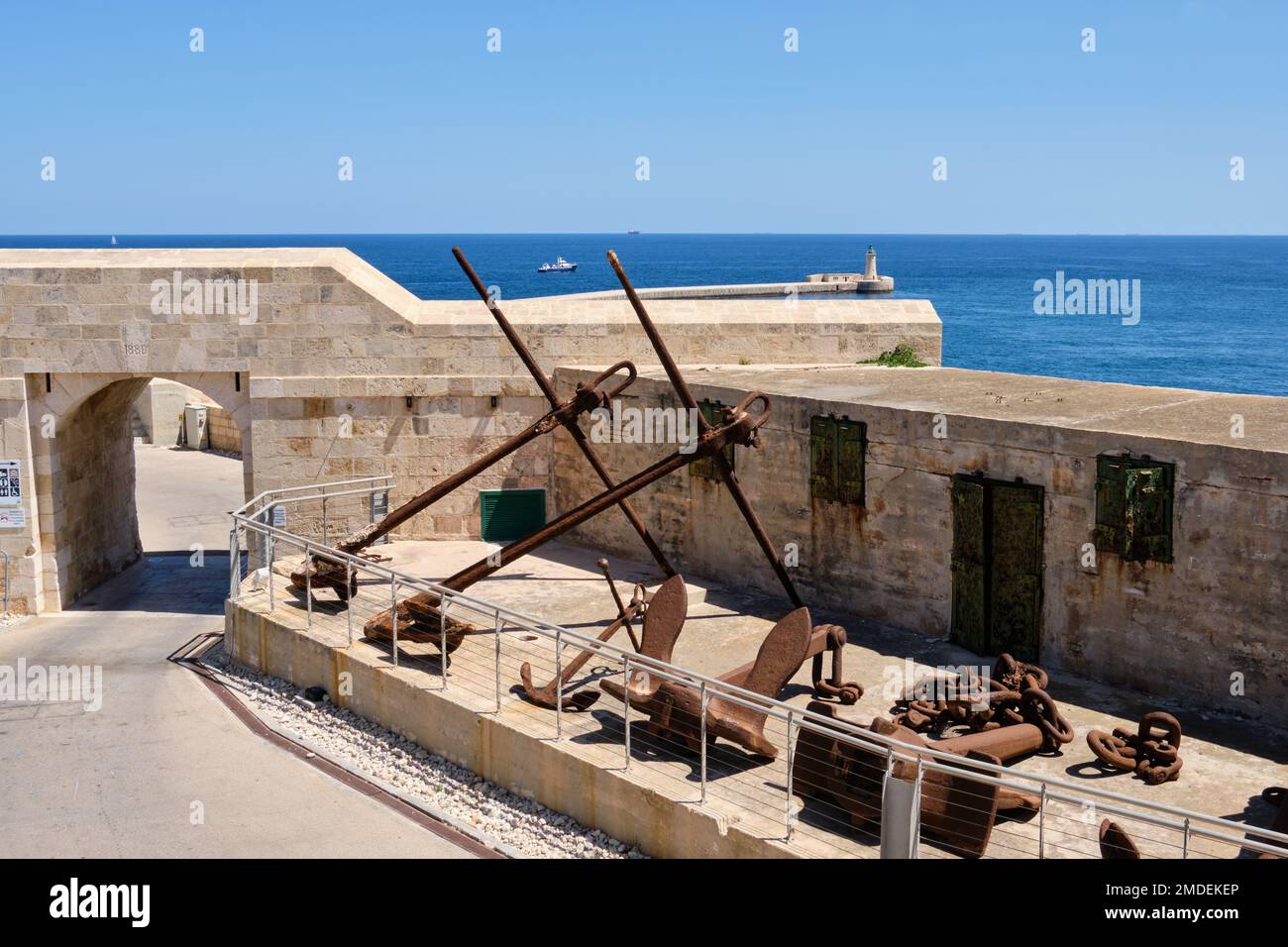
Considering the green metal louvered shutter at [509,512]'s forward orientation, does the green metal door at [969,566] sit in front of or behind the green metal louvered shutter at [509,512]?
in front

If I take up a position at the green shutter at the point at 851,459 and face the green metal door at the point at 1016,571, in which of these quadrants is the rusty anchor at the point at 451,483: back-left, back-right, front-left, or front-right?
back-right

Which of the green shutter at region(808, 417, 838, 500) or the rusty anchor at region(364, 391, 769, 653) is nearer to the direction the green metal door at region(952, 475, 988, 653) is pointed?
the rusty anchor

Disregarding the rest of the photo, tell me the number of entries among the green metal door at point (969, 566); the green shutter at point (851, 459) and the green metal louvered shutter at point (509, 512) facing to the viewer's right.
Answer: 0

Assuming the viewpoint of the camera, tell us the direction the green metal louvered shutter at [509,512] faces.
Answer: facing the viewer

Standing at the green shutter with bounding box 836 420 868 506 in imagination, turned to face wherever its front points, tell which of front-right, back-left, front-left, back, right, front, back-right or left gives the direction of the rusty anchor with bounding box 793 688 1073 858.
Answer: front-left

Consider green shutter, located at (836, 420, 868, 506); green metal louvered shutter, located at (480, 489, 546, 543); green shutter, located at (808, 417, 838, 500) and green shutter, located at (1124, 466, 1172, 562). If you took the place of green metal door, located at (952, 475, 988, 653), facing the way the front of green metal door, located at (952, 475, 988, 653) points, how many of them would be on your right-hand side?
3

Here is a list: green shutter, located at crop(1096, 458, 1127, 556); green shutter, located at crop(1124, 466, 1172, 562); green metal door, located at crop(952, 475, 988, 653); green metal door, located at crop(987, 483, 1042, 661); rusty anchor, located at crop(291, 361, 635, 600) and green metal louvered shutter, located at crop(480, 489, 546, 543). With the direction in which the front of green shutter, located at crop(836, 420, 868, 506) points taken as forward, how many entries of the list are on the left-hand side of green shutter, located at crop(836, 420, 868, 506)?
4

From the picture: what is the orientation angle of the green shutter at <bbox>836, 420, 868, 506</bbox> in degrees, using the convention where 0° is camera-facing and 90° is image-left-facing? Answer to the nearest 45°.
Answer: approximately 45°

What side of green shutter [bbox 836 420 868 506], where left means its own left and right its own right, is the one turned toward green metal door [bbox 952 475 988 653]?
left

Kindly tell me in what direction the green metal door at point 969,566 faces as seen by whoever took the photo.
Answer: facing the viewer and to the left of the viewer

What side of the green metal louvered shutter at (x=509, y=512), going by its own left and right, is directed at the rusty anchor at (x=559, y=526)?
front

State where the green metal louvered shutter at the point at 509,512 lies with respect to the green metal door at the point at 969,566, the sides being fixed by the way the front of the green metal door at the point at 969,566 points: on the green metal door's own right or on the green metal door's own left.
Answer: on the green metal door's own right

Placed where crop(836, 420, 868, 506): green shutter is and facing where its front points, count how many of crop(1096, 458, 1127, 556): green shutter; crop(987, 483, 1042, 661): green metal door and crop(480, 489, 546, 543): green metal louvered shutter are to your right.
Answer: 1

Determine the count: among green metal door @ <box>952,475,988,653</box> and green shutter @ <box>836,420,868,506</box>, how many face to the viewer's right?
0

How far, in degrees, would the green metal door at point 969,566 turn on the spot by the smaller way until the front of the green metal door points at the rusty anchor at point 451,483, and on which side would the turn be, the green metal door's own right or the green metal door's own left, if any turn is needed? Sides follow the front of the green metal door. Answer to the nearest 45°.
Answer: approximately 45° to the green metal door's own right

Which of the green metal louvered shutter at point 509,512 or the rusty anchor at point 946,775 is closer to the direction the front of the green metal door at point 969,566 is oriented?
the rusty anchor

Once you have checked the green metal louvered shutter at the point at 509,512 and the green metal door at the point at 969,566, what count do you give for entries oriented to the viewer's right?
0

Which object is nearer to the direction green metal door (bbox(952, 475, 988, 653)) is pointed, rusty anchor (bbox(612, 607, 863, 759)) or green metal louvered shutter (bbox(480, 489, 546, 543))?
the rusty anchor
